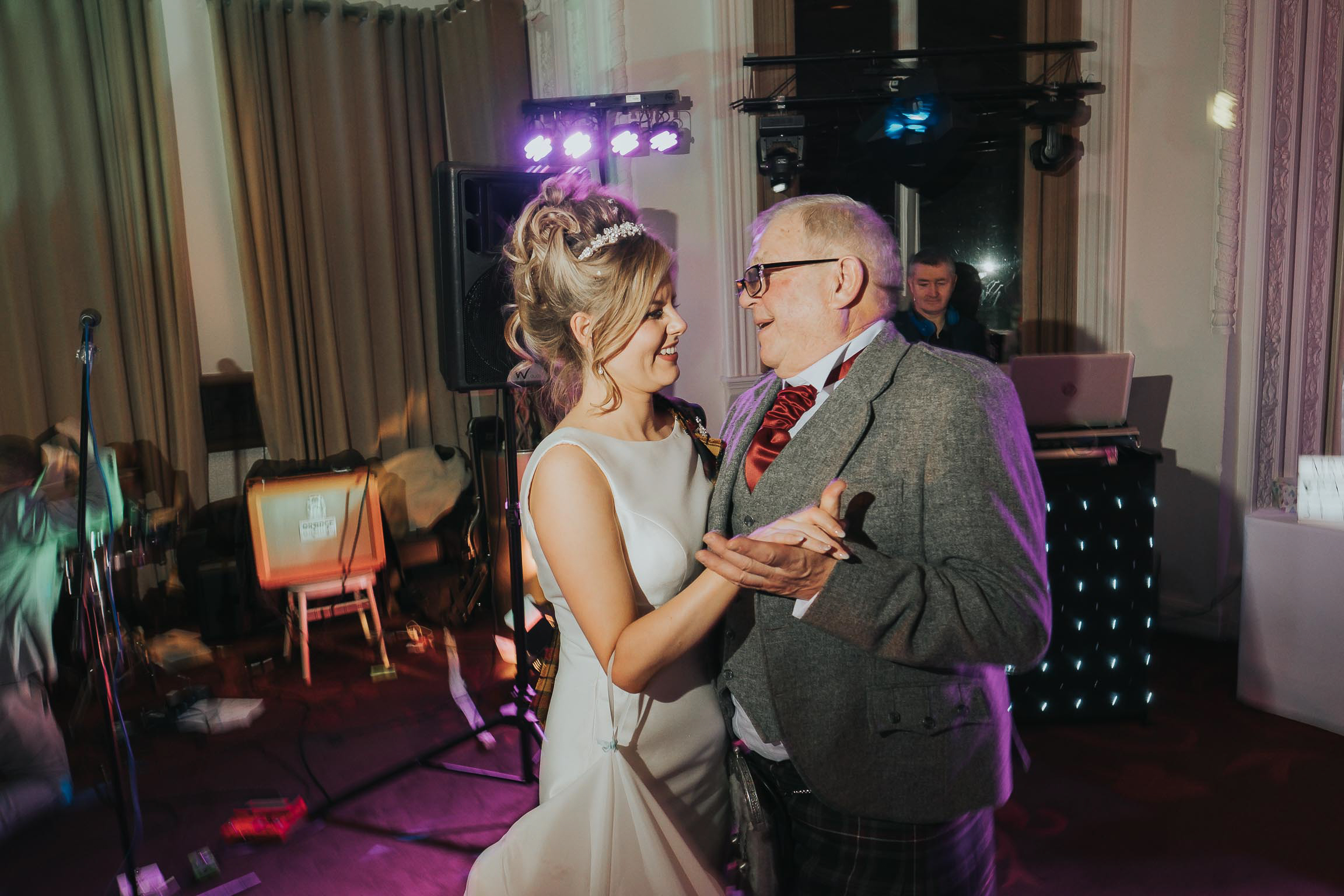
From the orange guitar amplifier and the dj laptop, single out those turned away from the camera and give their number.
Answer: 1

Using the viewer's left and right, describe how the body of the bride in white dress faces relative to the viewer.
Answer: facing the viewer and to the right of the viewer

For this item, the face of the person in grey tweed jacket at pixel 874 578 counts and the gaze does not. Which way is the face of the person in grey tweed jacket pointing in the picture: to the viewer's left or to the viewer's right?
to the viewer's left

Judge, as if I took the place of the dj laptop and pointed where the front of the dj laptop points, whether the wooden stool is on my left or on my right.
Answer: on my left

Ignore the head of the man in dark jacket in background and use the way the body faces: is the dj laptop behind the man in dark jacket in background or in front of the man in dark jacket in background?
in front

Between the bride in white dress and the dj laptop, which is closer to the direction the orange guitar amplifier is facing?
the bride in white dress

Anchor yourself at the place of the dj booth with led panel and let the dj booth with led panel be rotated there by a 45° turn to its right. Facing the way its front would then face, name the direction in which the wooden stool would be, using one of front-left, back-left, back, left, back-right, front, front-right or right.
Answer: front-right

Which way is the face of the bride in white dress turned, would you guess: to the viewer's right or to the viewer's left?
to the viewer's right

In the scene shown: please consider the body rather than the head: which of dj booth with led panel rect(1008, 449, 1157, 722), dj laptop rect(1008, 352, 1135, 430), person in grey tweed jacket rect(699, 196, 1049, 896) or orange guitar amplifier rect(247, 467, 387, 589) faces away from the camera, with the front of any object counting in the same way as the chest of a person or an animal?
the dj laptop

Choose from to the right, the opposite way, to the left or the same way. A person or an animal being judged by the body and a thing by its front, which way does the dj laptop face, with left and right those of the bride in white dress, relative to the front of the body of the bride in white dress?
to the left

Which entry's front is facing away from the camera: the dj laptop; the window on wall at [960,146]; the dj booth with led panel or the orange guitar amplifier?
the dj laptop

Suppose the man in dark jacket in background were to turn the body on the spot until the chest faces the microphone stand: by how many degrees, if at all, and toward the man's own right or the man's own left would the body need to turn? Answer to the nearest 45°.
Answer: approximately 45° to the man's own right

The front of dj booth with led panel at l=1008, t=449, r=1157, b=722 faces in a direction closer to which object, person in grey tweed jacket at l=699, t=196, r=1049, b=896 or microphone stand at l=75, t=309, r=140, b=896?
the person in grey tweed jacket
